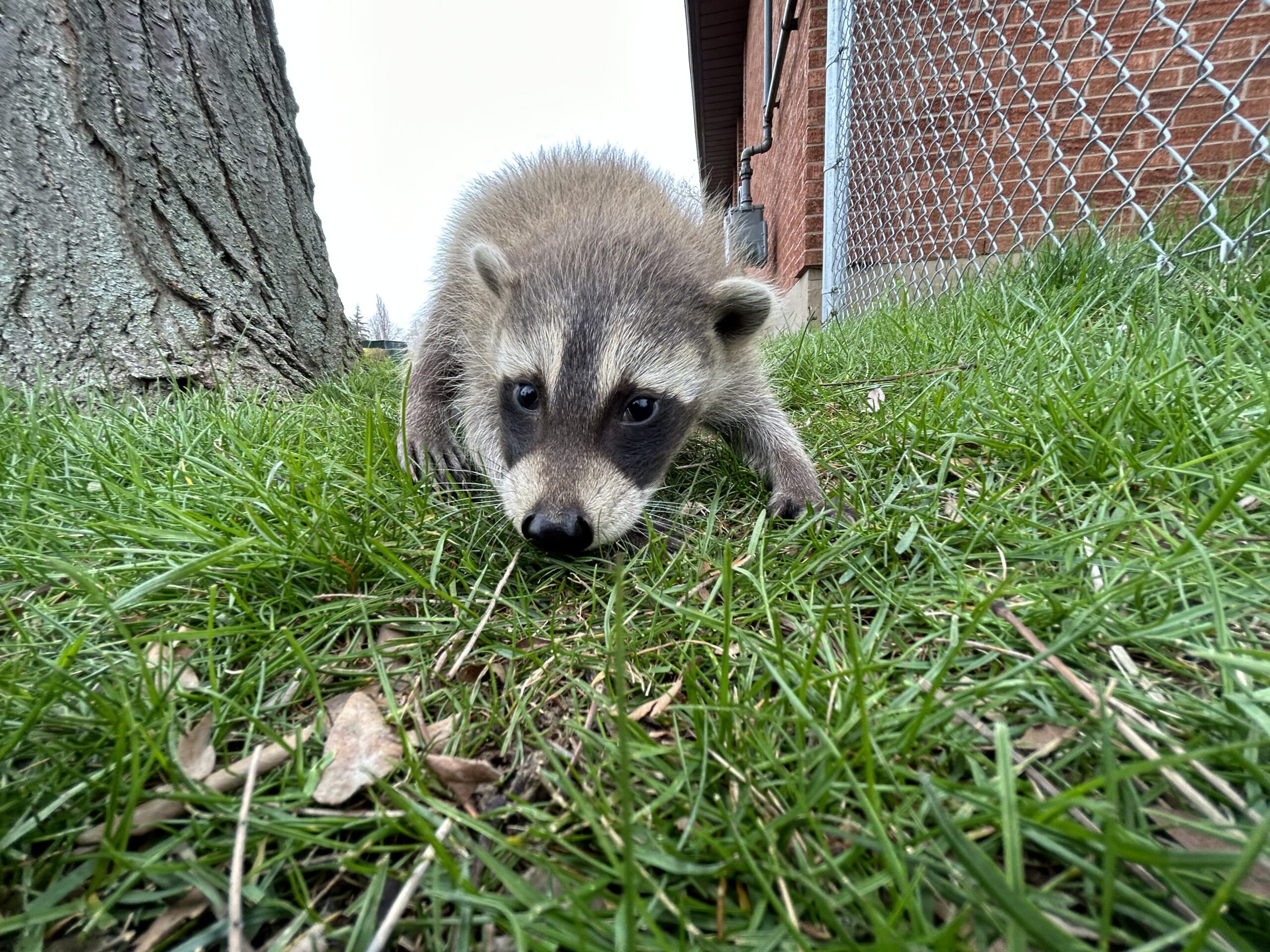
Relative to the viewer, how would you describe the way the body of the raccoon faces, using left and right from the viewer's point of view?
facing the viewer

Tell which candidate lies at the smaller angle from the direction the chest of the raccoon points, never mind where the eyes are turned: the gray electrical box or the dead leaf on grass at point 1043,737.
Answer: the dead leaf on grass

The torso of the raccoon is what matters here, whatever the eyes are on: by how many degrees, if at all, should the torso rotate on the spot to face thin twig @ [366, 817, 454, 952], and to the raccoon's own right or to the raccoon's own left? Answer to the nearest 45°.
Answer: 0° — it already faces it

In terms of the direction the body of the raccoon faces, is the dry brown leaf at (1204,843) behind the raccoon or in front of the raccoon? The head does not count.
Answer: in front

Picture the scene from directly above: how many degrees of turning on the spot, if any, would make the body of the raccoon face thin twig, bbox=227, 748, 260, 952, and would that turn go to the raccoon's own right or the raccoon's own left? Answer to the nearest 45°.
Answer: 0° — it already faces it

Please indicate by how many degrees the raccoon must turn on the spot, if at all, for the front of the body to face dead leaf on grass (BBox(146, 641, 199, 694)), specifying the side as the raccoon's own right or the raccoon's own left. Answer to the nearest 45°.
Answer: approximately 45° to the raccoon's own right

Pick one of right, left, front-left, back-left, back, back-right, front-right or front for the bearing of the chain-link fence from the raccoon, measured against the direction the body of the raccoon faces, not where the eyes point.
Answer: back-left

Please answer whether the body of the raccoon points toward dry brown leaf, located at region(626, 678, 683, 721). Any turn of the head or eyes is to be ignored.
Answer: yes

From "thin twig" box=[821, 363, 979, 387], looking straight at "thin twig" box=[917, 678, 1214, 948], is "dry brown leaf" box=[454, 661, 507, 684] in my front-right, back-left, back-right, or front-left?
front-right

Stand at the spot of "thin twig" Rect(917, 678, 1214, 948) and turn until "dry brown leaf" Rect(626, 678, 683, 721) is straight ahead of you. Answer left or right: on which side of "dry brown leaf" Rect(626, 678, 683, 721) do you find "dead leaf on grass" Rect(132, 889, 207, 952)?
left

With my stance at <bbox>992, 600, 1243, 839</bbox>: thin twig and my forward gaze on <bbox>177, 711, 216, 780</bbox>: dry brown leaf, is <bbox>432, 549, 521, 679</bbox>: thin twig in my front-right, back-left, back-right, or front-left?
front-right

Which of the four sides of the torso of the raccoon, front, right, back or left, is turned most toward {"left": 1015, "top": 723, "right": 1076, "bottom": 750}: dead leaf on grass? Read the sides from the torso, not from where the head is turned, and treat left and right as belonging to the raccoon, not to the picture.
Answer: front

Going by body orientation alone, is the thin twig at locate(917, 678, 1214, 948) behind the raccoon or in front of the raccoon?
in front
